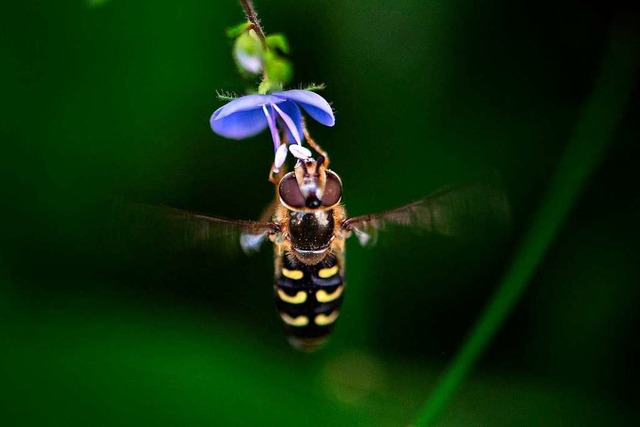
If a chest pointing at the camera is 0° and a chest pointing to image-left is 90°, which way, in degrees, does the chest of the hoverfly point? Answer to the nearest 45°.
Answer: approximately 180°
